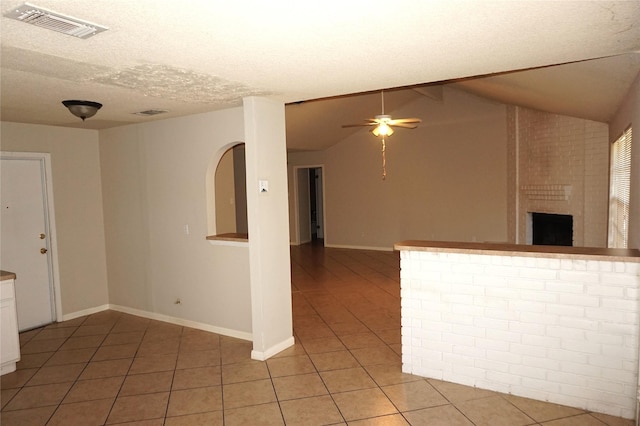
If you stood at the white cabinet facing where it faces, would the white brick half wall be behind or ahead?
ahead

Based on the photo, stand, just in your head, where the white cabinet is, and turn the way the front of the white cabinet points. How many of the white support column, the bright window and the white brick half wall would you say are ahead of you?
3

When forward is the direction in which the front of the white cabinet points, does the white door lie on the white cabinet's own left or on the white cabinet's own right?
on the white cabinet's own left

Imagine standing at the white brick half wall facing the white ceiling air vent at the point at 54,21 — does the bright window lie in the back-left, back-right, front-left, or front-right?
back-right

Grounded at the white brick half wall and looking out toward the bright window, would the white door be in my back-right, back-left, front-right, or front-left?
back-left

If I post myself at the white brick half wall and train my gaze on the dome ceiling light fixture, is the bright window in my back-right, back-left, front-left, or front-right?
back-right

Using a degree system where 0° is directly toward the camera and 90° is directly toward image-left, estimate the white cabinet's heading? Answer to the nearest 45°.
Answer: approximately 315°

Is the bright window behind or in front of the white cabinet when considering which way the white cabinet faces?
in front

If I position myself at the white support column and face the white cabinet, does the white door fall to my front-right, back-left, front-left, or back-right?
front-right
